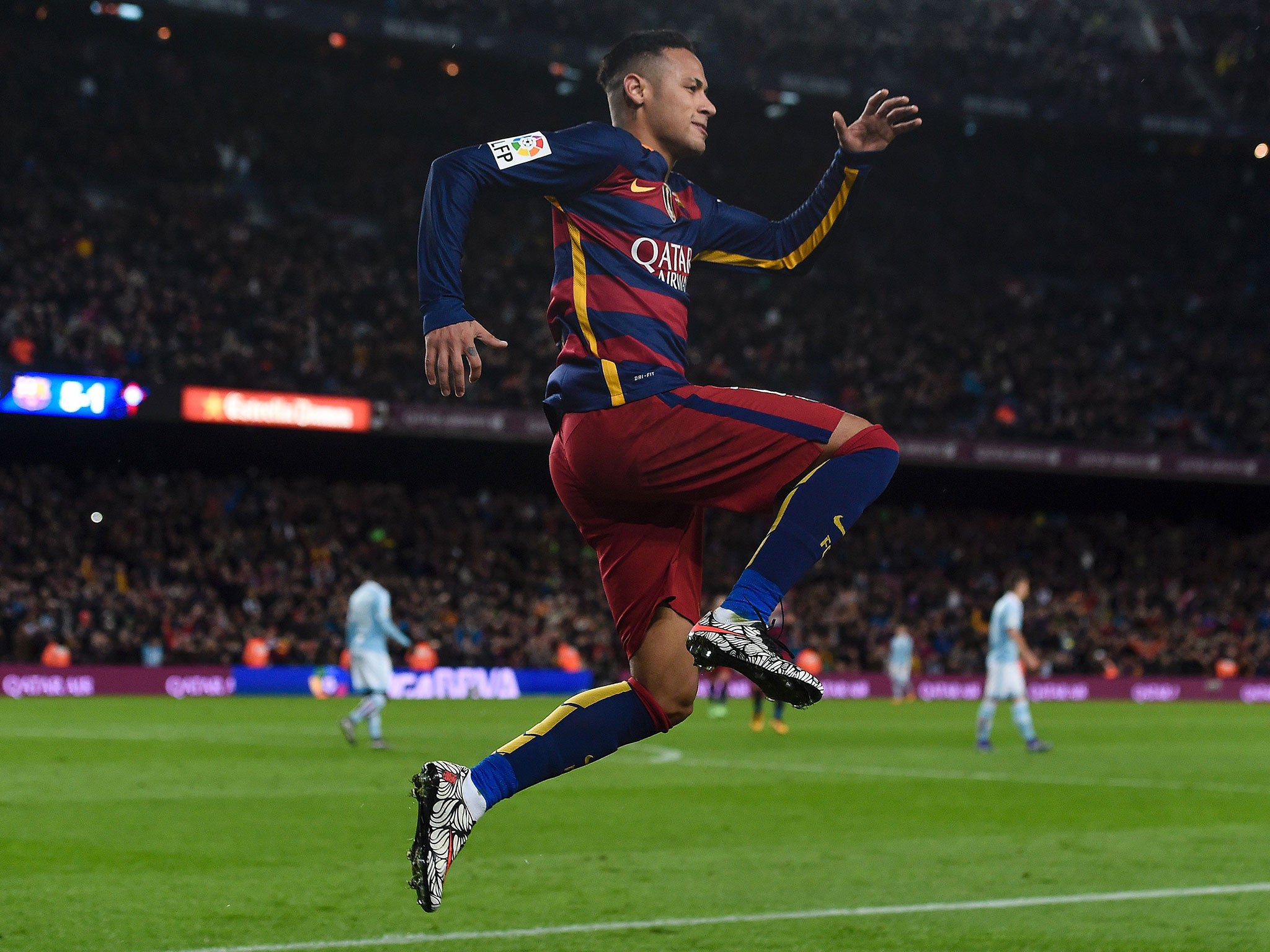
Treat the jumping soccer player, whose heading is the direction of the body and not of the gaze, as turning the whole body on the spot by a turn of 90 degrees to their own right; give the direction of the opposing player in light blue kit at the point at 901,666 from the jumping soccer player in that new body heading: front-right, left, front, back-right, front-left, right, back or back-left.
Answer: back

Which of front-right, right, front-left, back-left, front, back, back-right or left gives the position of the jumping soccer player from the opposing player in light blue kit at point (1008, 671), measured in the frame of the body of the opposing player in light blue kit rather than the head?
right

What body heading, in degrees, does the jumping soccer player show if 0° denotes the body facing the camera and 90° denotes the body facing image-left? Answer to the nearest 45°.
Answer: approximately 270°

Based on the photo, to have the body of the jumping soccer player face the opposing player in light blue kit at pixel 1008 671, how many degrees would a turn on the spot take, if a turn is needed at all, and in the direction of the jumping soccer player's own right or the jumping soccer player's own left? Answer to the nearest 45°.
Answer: approximately 90° to the jumping soccer player's own left
